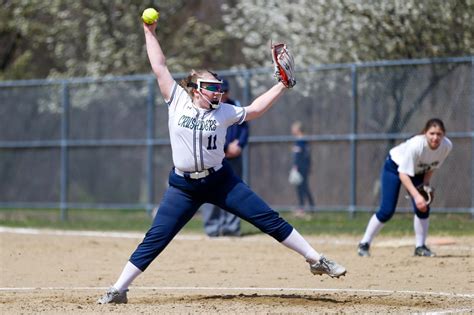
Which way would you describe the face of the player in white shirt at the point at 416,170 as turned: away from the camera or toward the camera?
toward the camera

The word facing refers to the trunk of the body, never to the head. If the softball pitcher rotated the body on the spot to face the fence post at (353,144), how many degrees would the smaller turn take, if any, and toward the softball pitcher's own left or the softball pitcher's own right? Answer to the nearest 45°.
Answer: approximately 180°

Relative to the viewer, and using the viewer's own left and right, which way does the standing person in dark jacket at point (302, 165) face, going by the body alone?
facing to the left of the viewer

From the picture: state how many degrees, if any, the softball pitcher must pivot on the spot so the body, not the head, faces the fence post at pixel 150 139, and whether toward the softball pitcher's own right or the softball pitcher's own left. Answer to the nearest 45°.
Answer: approximately 180°

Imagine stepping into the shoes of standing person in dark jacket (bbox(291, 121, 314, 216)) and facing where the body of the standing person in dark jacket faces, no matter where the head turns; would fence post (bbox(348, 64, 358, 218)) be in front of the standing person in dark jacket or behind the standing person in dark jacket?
behind

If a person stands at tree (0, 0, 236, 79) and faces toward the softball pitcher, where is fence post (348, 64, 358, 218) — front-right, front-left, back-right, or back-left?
front-left

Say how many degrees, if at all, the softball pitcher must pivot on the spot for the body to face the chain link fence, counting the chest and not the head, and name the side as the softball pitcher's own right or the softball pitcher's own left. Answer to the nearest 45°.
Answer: approximately 180°

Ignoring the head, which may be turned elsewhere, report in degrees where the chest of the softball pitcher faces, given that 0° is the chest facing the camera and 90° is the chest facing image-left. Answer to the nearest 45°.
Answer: approximately 0°

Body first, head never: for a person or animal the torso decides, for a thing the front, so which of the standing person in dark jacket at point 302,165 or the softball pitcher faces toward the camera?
the softball pitcher

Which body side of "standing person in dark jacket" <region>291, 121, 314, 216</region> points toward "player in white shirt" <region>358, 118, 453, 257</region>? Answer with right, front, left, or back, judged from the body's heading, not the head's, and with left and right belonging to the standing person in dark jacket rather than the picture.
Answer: left
